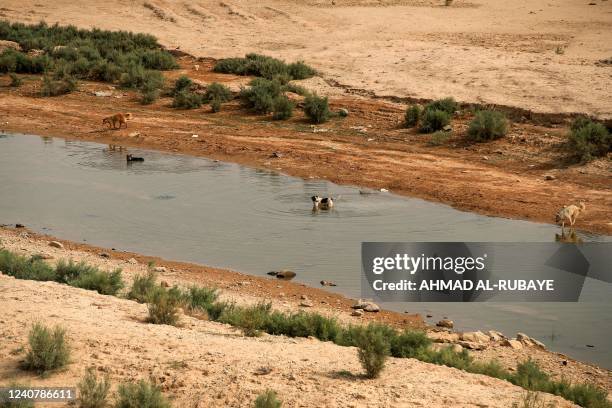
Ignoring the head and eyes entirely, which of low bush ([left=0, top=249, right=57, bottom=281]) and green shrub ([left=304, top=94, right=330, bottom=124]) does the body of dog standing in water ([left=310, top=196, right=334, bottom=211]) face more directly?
the low bush

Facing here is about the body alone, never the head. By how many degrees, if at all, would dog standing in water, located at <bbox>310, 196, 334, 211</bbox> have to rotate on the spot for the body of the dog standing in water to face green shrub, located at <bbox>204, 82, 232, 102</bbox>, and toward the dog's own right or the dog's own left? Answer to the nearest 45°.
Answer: approximately 90° to the dog's own right

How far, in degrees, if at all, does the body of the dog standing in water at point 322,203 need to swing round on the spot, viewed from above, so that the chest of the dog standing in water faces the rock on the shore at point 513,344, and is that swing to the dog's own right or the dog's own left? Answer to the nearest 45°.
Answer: approximately 90° to the dog's own left

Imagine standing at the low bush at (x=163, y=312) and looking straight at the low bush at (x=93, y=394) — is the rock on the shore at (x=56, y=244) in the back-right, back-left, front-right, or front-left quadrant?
back-right

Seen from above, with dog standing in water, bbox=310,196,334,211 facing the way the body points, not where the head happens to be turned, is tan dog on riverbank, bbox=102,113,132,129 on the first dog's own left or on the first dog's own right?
on the first dog's own right

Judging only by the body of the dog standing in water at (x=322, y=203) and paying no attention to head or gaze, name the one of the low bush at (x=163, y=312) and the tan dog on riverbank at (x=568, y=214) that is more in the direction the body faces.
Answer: the low bush

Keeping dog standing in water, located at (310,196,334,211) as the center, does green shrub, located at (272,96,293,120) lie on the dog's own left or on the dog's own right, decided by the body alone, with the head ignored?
on the dog's own right
